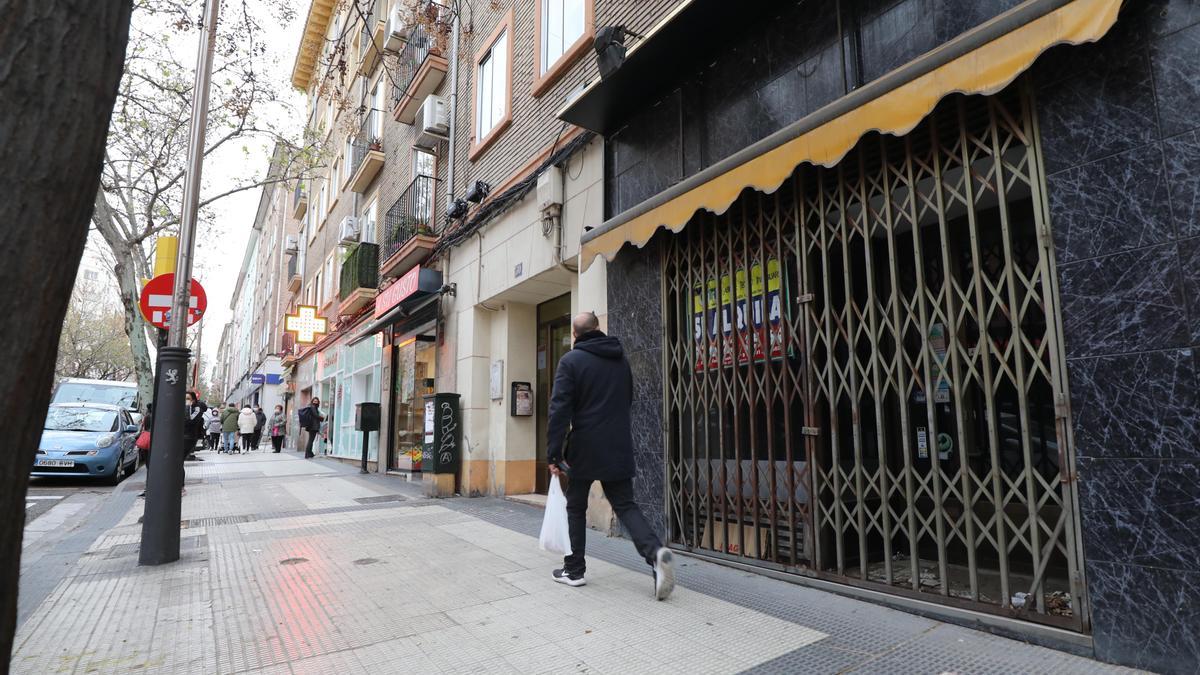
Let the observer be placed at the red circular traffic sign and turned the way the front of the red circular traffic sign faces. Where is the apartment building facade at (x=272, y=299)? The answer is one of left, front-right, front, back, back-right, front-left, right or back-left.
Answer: back

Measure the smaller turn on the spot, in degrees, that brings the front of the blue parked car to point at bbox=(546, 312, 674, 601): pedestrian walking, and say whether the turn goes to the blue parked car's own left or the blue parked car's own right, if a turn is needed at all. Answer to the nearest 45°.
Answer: approximately 45° to the blue parked car's own left

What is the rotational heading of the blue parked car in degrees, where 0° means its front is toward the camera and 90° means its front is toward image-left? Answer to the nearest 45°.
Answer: approximately 45°

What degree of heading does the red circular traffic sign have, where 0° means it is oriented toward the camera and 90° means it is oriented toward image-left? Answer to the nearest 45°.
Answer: approximately 0°

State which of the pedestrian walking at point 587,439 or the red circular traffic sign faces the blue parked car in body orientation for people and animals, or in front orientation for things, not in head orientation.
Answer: the pedestrian walking

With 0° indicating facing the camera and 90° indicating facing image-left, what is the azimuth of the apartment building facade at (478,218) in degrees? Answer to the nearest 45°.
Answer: approximately 45°
